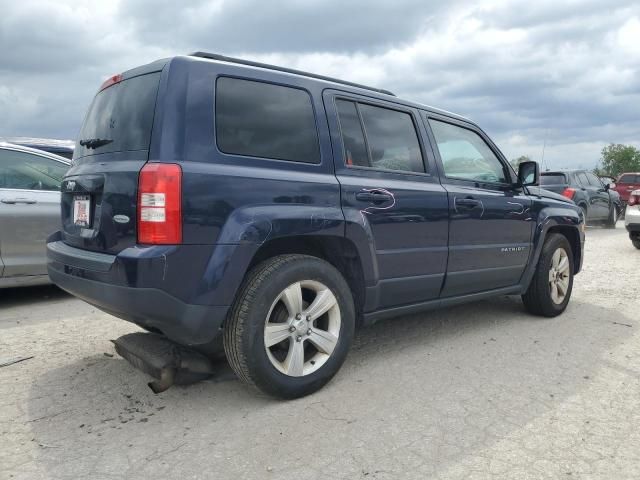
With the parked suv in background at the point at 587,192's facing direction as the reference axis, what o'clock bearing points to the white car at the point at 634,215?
The white car is roughly at 4 o'clock from the parked suv in background.

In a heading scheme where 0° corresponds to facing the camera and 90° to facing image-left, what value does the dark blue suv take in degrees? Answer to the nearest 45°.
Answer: approximately 225°

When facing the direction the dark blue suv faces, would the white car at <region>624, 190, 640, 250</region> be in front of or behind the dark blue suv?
in front

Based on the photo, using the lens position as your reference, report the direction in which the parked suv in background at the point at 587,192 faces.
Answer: facing away from the viewer and to the right of the viewer

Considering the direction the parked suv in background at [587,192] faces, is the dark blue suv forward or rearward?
rearward

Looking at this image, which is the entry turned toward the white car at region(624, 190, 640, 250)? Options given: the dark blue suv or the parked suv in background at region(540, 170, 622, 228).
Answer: the dark blue suv

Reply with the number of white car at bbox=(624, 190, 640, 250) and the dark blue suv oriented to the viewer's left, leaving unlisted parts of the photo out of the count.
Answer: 0
